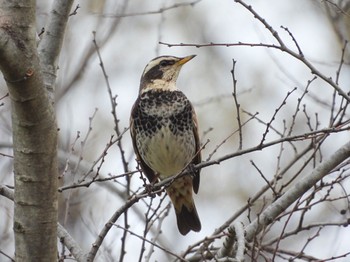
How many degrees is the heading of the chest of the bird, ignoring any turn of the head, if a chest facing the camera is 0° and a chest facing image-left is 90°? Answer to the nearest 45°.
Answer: approximately 0°
